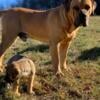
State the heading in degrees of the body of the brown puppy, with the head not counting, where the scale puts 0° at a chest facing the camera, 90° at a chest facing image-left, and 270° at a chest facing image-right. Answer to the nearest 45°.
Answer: approximately 45°

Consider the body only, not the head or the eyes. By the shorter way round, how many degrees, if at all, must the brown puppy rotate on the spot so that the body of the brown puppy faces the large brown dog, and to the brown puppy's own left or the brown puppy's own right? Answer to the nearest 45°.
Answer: approximately 180°
